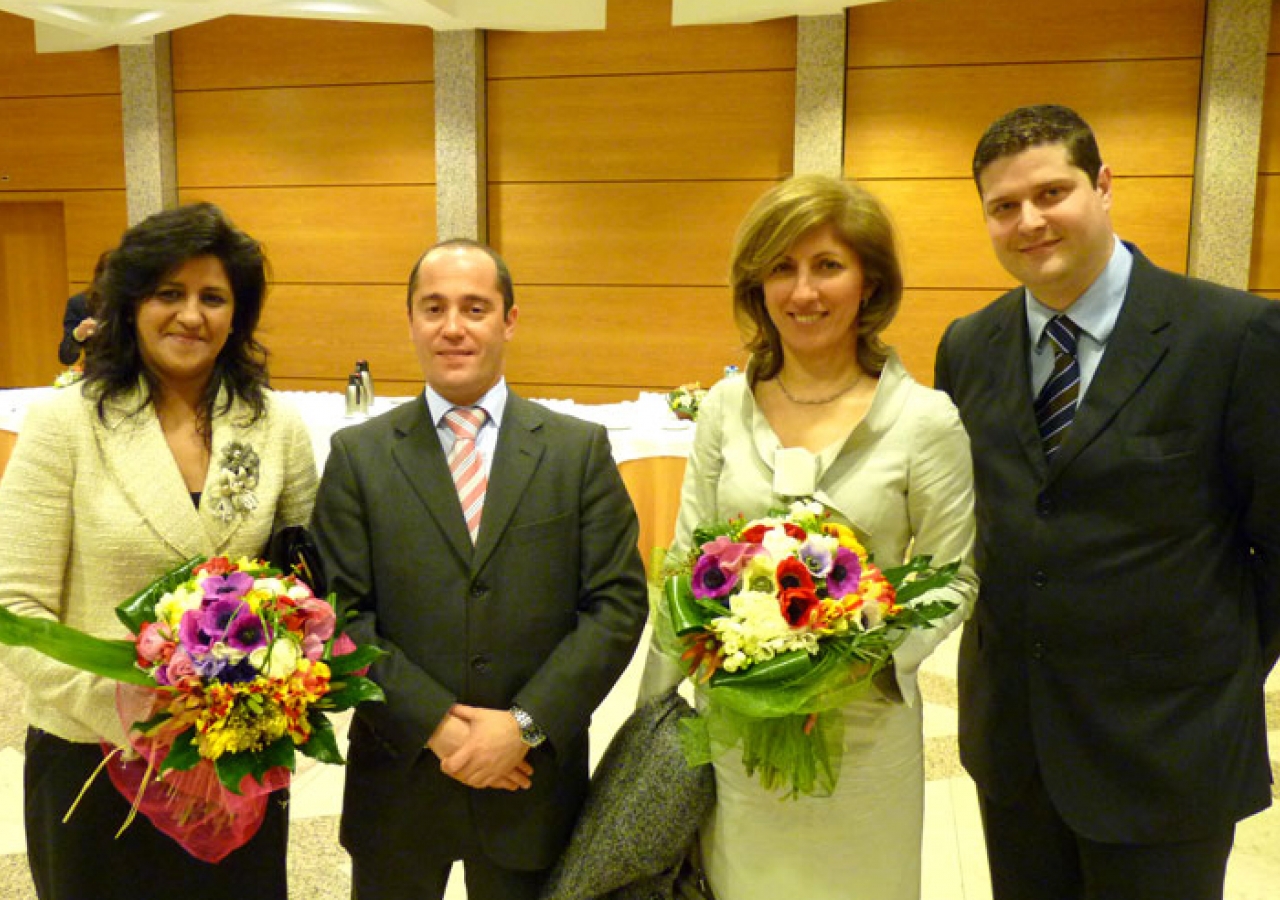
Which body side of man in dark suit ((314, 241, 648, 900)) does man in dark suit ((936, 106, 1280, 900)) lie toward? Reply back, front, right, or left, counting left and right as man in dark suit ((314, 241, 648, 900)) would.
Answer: left

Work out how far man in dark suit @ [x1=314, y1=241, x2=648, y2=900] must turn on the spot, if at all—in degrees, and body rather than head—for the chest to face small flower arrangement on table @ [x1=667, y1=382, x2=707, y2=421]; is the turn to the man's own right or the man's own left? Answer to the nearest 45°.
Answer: approximately 180°

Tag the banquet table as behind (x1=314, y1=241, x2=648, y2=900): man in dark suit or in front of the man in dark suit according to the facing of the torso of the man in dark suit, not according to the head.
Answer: behind

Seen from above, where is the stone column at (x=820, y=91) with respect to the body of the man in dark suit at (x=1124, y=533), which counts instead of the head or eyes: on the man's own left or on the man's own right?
on the man's own right

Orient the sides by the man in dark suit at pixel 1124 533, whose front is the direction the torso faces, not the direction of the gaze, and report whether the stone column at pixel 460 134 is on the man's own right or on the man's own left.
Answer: on the man's own right

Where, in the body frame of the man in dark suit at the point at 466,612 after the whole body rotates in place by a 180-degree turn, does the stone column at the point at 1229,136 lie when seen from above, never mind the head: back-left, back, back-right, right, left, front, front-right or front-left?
front-right

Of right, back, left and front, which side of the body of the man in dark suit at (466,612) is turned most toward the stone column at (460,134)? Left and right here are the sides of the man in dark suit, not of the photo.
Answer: back

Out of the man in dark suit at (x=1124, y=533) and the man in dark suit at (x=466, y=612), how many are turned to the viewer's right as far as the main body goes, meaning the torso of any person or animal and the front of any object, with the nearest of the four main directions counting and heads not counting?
0

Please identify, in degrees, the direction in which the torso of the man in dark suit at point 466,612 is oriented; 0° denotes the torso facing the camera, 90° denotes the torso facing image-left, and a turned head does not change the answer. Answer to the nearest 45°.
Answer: approximately 0°

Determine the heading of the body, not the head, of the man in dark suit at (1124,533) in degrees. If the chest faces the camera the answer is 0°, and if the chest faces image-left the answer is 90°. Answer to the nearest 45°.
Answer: approximately 45°
